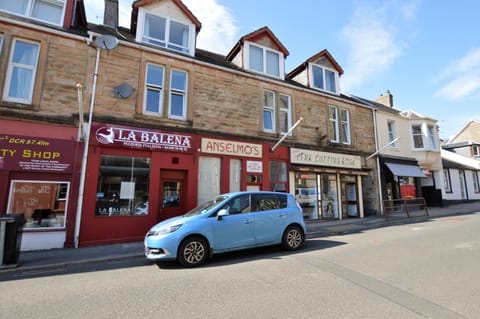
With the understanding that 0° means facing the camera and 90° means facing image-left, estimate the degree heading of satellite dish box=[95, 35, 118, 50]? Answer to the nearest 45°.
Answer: approximately 45°

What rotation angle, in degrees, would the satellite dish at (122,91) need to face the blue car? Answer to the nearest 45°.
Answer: approximately 90° to its left

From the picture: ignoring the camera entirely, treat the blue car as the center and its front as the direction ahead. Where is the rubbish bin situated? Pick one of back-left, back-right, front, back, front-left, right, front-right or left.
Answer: front-right

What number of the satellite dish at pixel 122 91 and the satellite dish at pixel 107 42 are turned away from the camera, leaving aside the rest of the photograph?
0

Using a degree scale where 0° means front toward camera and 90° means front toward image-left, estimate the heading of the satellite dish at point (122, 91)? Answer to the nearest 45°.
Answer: approximately 45°

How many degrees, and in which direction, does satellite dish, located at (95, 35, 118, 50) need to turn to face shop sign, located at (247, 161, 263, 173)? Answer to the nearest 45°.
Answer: approximately 135° to its left
